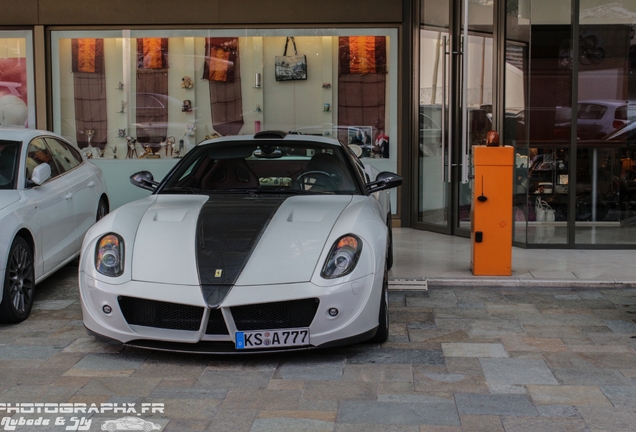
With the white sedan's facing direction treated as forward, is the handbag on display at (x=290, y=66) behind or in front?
behind

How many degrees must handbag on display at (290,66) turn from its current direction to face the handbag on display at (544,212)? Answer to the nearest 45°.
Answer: approximately 45° to its left

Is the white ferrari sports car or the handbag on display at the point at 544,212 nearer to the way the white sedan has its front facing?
the white ferrari sports car

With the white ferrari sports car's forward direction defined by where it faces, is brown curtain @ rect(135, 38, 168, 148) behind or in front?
behind

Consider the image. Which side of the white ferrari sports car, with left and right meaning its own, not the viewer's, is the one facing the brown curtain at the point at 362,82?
back

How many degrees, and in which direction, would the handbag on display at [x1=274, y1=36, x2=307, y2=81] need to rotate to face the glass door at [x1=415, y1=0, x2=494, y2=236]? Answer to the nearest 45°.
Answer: approximately 45° to its left

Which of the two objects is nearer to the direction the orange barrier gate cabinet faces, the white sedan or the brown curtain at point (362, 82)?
the white sedan

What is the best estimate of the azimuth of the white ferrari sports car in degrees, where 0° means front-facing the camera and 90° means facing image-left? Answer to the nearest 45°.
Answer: approximately 0°

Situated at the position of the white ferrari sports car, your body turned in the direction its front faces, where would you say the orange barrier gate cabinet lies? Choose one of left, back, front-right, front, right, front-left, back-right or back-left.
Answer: back-left

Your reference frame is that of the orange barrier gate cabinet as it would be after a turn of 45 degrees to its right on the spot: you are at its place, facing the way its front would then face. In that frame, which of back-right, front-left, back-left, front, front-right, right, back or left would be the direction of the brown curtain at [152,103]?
right

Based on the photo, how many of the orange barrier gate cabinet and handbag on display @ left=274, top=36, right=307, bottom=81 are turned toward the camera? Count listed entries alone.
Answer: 2
